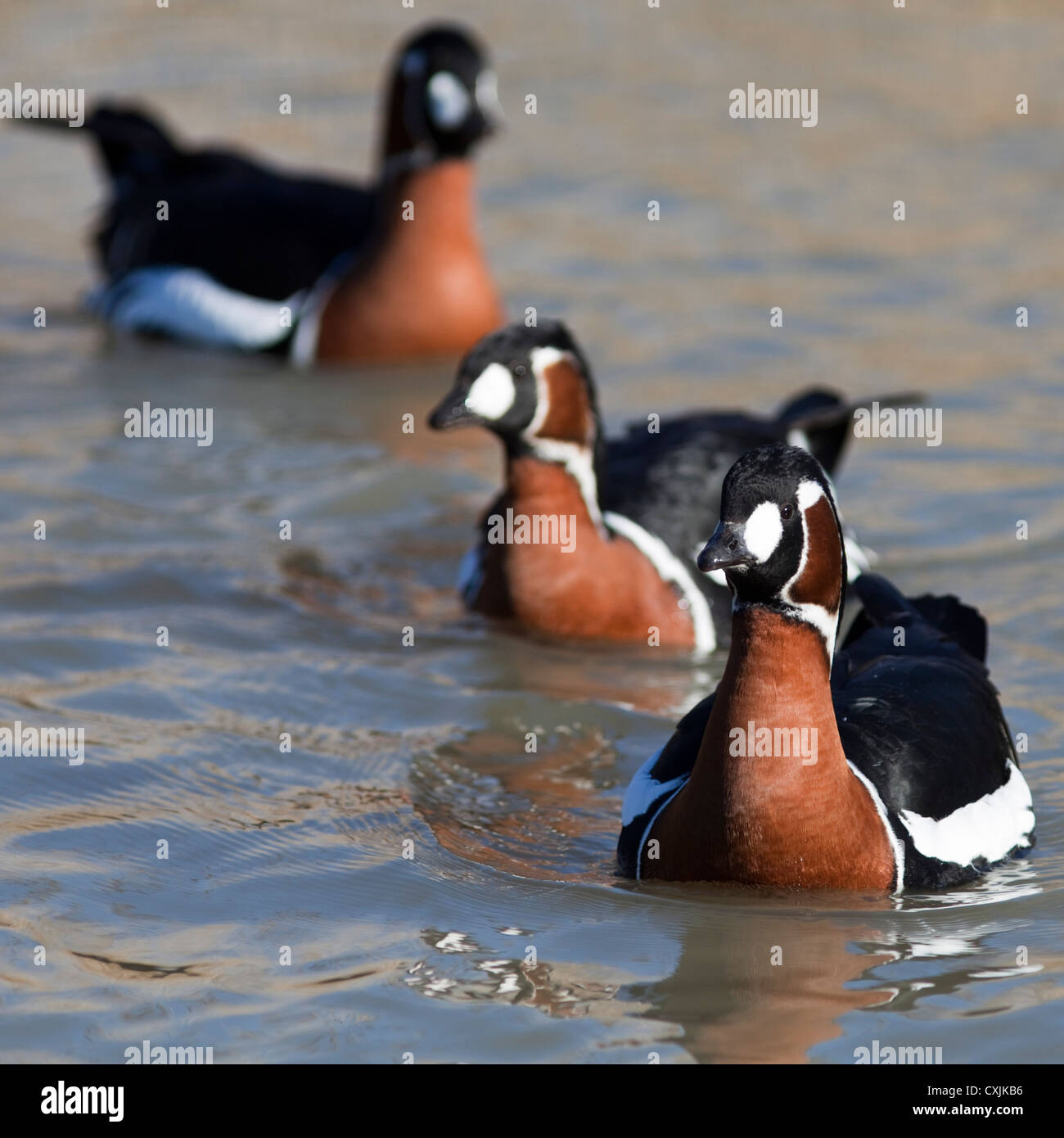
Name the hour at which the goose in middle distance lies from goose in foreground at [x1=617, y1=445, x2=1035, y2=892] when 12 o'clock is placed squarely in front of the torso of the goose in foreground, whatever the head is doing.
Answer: The goose in middle distance is roughly at 4 o'clock from the goose in foreground.

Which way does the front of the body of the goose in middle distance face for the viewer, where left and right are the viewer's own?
facing the viewer and to the left of the viewer

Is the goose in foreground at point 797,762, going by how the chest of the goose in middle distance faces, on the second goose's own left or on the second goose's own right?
on the second goose's own left

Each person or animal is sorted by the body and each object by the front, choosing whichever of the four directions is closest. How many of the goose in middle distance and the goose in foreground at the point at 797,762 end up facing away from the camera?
0

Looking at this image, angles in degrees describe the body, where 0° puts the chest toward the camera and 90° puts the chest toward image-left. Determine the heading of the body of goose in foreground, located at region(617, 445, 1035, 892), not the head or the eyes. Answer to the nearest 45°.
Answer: approximately 45°
